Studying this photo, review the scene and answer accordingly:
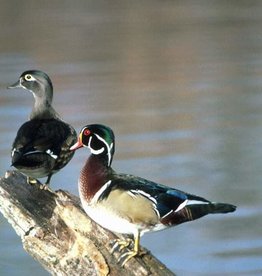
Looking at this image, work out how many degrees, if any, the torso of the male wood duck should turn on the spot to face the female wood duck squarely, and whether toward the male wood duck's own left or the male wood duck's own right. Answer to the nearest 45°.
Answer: approximately 45° to the male wood duck's own right

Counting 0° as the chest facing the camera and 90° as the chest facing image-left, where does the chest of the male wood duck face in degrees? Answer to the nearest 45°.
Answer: approximately 90°
